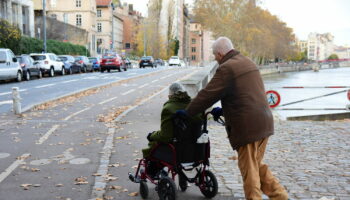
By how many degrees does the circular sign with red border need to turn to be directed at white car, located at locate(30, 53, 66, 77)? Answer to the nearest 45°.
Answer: approximately 135° to its right

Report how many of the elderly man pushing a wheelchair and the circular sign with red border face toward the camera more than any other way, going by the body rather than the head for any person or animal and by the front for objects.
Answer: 1

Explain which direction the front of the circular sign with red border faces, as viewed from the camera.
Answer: facing the viewer

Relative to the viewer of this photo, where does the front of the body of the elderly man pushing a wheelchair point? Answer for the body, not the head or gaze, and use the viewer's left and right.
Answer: facing away from the viewer and to the left of the viewer

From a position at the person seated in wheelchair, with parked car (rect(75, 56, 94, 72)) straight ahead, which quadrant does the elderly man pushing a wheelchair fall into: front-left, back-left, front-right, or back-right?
back-right

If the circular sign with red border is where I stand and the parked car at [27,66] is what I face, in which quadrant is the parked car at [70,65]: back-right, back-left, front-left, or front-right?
front-right

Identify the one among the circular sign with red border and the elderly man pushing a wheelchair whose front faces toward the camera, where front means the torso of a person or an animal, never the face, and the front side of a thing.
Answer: the circular sign with red border

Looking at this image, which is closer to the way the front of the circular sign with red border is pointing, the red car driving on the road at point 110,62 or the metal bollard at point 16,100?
the metal bollard

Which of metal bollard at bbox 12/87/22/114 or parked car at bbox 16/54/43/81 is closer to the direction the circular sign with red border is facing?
the metal bollard

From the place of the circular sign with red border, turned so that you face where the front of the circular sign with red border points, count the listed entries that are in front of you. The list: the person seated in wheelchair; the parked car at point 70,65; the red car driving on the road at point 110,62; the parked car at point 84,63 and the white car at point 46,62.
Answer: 1

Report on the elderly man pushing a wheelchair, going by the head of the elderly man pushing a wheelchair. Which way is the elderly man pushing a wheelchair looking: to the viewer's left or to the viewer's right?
to the viewer's left

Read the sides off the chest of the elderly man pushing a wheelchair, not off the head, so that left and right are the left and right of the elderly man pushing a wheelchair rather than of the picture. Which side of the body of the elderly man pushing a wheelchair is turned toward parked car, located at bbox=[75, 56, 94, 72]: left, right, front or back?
front
